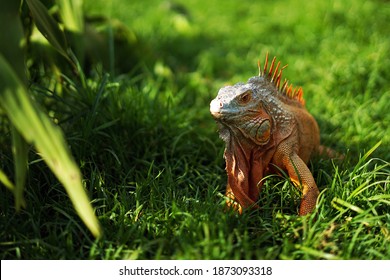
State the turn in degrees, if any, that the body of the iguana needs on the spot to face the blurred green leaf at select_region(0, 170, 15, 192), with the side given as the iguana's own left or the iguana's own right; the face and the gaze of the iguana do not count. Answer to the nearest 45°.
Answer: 0° — it already faces it

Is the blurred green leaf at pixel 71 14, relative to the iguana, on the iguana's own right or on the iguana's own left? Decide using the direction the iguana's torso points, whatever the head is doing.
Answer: on the iguana's own right

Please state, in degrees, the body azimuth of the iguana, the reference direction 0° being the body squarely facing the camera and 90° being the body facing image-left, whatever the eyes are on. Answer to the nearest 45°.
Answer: approximately 45°

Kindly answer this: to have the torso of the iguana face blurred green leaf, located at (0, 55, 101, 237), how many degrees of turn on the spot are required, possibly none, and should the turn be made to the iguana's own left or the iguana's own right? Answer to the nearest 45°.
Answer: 0° — it already faces it

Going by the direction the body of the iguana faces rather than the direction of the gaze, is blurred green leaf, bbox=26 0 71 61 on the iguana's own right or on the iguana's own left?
on the iguana's own right
